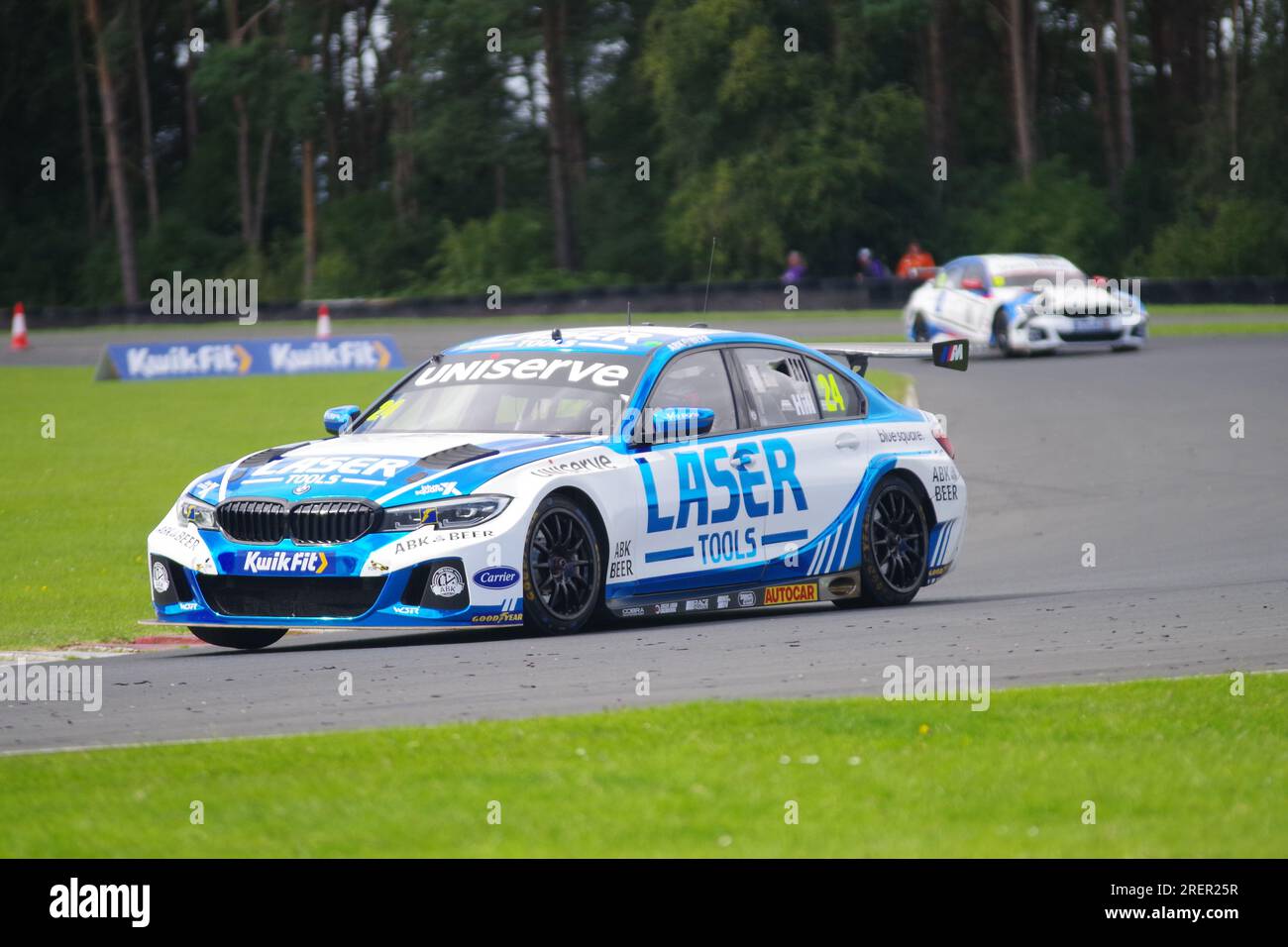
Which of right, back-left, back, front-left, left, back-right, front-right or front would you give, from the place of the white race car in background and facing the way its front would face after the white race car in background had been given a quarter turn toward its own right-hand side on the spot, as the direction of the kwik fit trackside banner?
front-right

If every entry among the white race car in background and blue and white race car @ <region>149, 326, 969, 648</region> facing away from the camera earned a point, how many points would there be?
0

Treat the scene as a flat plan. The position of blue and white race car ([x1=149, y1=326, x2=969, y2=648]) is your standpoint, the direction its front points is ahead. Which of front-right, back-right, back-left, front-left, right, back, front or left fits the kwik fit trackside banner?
back-right

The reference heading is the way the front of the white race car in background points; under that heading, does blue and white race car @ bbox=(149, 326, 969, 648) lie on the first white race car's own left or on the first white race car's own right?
on the first white race car's own right

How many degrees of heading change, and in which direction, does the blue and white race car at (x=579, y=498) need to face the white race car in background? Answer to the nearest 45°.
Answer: approximately 135° to its right

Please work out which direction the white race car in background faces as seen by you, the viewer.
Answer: facing the viewer and to the right of the viewer

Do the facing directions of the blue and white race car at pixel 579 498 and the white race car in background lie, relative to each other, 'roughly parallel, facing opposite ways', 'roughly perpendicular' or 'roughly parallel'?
roughly perpendicular

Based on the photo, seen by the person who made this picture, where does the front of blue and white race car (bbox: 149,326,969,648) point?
facing the viewer and to the left of the viewer
